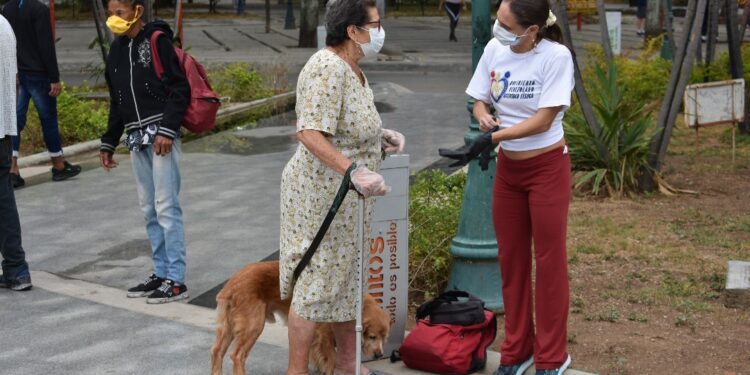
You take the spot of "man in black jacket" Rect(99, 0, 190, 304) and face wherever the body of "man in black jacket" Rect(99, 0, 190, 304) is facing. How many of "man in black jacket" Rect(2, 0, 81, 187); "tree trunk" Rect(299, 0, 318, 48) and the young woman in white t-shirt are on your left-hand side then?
1

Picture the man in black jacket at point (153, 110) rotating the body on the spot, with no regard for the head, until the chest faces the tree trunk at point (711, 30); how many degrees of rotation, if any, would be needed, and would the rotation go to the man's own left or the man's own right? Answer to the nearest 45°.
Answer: approximately 180°

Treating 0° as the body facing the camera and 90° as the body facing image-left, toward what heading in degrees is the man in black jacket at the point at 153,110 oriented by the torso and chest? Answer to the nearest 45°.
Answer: approximately 45°

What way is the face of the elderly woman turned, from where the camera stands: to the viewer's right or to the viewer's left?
to the viewer's right

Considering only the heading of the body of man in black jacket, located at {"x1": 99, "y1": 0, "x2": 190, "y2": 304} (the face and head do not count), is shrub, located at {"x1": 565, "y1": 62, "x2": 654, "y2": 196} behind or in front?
behind

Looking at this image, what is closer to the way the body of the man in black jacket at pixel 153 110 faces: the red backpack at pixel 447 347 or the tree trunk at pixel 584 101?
the red backpack

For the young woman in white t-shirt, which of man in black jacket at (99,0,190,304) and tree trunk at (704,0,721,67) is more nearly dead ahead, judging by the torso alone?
the man in black jacket

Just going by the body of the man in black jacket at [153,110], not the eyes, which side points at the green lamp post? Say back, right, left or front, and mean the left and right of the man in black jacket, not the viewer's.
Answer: left

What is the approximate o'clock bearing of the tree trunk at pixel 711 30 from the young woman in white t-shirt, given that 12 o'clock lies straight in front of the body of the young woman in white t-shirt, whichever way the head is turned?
The tree trunk is roughly at 5 o'clock from the young woman in white t-shirt.

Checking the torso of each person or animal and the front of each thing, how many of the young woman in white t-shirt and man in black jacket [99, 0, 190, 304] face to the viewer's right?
0

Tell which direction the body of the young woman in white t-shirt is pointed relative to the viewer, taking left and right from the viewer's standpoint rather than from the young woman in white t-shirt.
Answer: facing the viewer and to the left of the viewer

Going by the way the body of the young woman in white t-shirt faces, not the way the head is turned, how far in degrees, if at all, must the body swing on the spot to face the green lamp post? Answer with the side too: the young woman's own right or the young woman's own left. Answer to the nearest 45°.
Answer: approximately 135° to the young woman's own right

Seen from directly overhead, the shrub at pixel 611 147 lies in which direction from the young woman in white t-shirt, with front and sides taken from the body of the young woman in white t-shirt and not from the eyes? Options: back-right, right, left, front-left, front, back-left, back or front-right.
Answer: back-right
